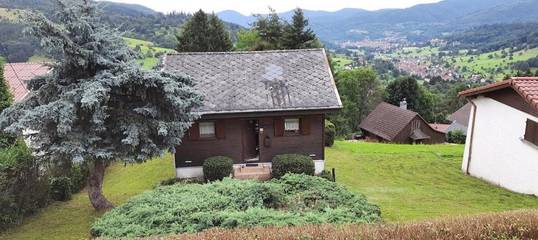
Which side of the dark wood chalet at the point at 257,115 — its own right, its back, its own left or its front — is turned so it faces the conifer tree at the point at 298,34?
back

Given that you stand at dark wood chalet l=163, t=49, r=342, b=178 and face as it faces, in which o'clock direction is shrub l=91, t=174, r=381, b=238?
The shrub is roughly at 12 o'clock from the dark wood chalet.

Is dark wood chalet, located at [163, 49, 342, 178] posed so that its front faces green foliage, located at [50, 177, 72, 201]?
no

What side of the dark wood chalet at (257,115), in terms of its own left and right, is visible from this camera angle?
front

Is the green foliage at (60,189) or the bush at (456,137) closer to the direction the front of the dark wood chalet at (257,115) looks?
the green foliage

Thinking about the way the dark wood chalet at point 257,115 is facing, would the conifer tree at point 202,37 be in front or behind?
behind

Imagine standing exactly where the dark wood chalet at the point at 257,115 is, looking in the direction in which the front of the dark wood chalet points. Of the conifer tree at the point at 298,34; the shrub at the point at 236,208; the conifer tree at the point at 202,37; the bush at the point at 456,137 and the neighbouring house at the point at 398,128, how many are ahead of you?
1

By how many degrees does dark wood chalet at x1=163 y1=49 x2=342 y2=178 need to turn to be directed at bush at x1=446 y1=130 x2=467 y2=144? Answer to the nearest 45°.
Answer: approximately 135° to its left

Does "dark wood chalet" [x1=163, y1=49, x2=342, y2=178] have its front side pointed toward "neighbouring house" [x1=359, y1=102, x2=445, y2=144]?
no

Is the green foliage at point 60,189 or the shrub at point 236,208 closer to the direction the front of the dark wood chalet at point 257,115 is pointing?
the shrub

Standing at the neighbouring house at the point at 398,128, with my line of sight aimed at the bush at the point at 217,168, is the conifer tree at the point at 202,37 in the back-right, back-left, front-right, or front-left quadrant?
front-right

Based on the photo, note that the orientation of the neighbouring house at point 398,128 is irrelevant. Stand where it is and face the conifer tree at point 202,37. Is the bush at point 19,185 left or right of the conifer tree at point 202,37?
left

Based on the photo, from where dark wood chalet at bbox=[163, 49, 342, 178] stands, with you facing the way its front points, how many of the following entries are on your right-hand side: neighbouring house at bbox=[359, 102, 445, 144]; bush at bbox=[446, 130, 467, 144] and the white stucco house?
0

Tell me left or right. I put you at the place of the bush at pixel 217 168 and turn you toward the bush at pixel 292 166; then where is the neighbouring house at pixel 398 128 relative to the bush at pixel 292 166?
left

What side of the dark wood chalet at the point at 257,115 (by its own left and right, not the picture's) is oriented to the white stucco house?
left

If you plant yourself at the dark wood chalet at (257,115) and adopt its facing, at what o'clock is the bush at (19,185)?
The bush is roughly at 2 o'clock from the dark wood chalet.

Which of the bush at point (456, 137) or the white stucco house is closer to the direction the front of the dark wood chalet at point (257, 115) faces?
the white stucco house
